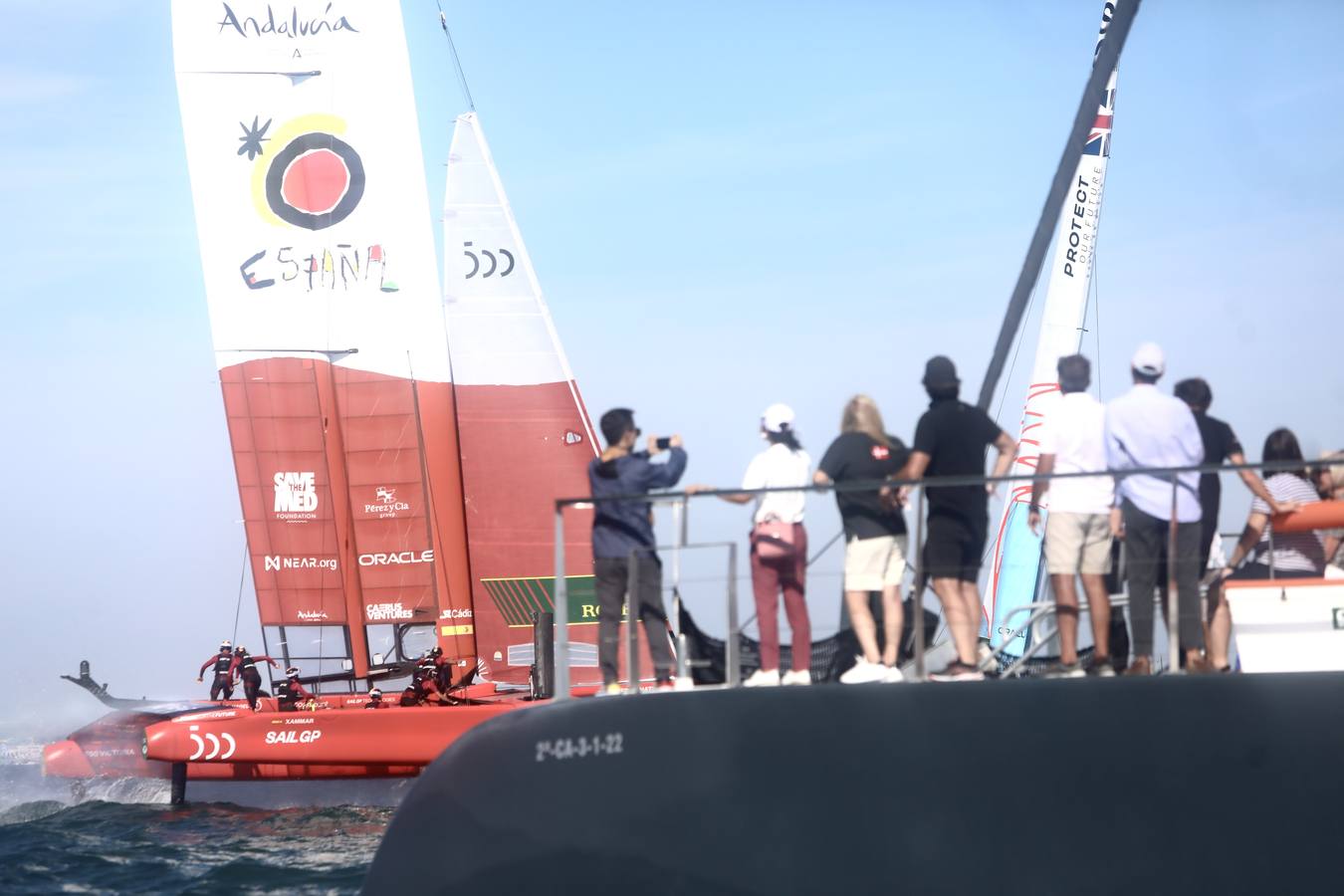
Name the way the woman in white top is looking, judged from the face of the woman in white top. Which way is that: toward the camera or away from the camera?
away from the camera

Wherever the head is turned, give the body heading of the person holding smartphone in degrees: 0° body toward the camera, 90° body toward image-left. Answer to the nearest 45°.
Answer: approximately 225°

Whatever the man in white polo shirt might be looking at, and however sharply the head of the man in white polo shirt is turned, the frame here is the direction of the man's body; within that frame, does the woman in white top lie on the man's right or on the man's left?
on the man's left

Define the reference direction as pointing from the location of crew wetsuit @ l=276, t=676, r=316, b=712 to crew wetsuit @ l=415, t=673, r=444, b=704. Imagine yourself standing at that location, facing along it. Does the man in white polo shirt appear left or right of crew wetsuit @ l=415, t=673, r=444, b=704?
right

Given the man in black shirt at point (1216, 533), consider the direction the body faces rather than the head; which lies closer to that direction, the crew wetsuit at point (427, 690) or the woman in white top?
the crew wetsuit

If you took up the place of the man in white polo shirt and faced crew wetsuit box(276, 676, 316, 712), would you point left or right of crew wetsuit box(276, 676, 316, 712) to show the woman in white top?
left

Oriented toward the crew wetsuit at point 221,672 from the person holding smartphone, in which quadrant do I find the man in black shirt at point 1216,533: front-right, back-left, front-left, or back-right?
back-right

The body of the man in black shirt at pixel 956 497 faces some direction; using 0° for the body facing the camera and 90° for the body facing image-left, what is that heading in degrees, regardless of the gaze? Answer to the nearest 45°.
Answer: approximately 135°

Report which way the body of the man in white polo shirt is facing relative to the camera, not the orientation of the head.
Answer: away from the camera

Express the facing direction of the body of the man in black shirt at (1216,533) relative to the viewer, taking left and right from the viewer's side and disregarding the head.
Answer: facing away from the viewer and to the left of the viewer
